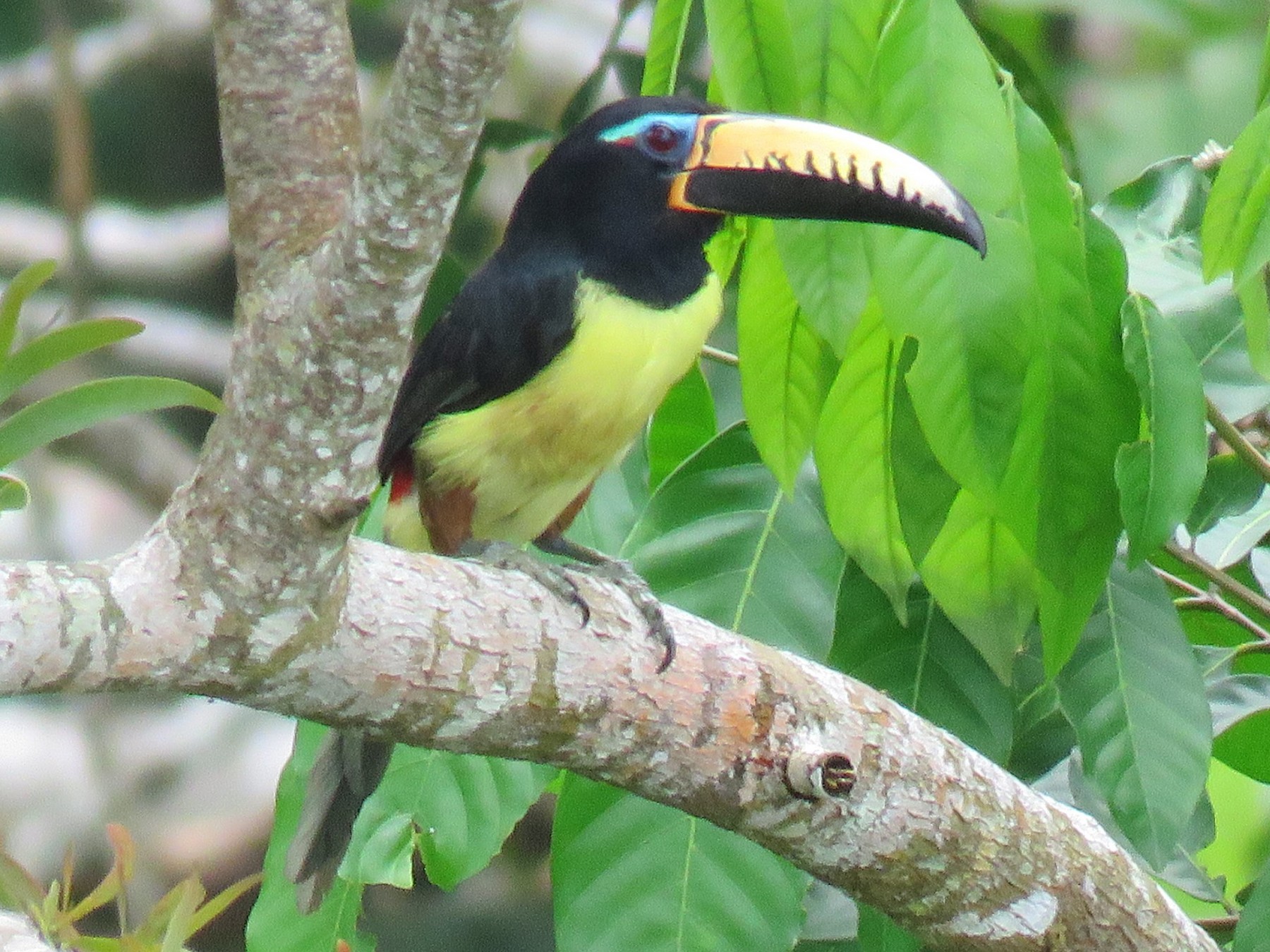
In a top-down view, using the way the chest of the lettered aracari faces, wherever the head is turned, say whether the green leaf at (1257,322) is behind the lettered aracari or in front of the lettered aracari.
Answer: in front

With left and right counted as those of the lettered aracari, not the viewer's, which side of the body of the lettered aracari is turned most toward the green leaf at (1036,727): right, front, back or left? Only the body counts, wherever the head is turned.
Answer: front

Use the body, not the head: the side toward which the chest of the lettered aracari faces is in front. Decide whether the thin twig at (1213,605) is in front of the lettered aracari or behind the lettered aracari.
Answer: in front

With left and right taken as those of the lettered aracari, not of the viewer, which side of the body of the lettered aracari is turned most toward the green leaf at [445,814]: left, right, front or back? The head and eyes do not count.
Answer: back

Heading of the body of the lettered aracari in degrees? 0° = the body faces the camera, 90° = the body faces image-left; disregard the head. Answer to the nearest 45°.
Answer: approximately 270°

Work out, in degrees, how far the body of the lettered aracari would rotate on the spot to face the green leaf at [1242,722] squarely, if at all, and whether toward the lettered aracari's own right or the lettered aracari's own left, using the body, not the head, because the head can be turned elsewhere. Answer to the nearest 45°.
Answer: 0° — it already faces it
